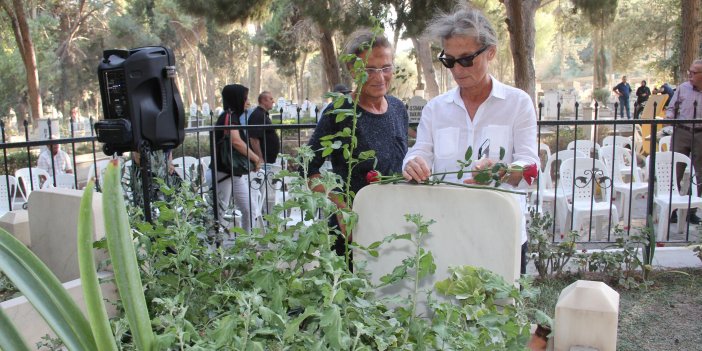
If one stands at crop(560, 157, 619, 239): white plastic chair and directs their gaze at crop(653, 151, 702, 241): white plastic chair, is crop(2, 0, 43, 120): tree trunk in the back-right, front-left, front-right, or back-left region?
back-left

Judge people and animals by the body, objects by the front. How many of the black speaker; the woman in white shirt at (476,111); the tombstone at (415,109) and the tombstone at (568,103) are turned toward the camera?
3

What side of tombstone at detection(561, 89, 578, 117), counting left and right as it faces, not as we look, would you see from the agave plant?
front

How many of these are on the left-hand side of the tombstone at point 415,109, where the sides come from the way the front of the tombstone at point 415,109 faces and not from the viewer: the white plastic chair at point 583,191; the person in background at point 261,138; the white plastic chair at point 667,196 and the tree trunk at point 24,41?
2

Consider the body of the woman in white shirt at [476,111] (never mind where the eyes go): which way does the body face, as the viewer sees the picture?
toward the camera

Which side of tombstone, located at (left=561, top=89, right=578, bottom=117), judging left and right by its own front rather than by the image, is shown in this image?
front

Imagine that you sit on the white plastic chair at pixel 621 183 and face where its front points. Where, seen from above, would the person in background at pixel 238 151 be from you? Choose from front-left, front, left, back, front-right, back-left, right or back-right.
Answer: right

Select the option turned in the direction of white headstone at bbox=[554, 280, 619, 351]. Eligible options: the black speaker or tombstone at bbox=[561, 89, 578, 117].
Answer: the tombstone

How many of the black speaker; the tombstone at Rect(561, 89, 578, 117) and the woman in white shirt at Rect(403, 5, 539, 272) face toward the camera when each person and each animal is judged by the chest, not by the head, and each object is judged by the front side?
2

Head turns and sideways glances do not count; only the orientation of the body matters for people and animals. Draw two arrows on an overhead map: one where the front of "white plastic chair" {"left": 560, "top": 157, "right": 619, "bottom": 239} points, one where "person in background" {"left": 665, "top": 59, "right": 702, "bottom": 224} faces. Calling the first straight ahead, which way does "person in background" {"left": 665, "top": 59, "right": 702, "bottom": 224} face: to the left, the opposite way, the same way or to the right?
to the right

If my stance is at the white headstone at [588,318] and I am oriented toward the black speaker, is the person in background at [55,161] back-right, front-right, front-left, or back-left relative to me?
front-right
